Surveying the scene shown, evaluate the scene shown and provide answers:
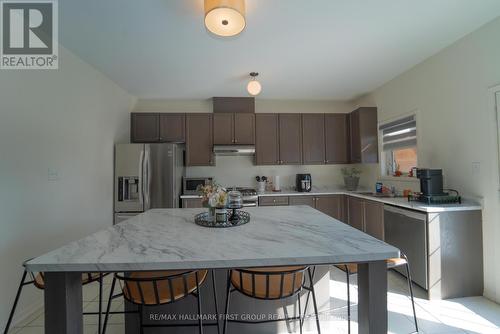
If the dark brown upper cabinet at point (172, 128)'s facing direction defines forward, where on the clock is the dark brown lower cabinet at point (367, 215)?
The dark brown lower cabinet is roughly at 10 o'clock from the dark brown upper cabinet.

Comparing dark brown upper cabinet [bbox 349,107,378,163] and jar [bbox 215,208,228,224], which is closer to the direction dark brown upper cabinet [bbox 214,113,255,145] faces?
the jar

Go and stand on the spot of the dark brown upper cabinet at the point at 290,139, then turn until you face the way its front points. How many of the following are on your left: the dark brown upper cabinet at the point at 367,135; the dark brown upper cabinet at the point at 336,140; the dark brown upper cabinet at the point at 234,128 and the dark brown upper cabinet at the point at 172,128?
2

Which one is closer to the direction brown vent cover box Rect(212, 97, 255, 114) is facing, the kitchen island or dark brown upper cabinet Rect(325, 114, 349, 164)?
the kitchen island

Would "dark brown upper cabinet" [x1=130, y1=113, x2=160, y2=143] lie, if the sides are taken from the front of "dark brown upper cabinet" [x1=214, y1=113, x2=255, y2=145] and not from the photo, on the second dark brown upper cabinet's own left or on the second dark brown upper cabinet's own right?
on the second dark brown upper cabinet's own right

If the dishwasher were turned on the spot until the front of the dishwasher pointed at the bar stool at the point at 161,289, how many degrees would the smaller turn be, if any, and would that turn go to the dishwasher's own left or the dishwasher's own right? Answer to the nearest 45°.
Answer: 0° — it already faces it

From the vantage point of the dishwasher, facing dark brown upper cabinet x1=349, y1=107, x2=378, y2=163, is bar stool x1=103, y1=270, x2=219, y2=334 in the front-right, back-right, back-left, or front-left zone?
back-left

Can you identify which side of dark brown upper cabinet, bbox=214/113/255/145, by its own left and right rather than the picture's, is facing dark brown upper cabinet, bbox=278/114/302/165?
left

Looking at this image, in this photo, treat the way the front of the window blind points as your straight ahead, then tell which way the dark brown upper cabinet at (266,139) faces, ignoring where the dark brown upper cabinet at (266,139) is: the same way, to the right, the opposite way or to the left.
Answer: to the left
